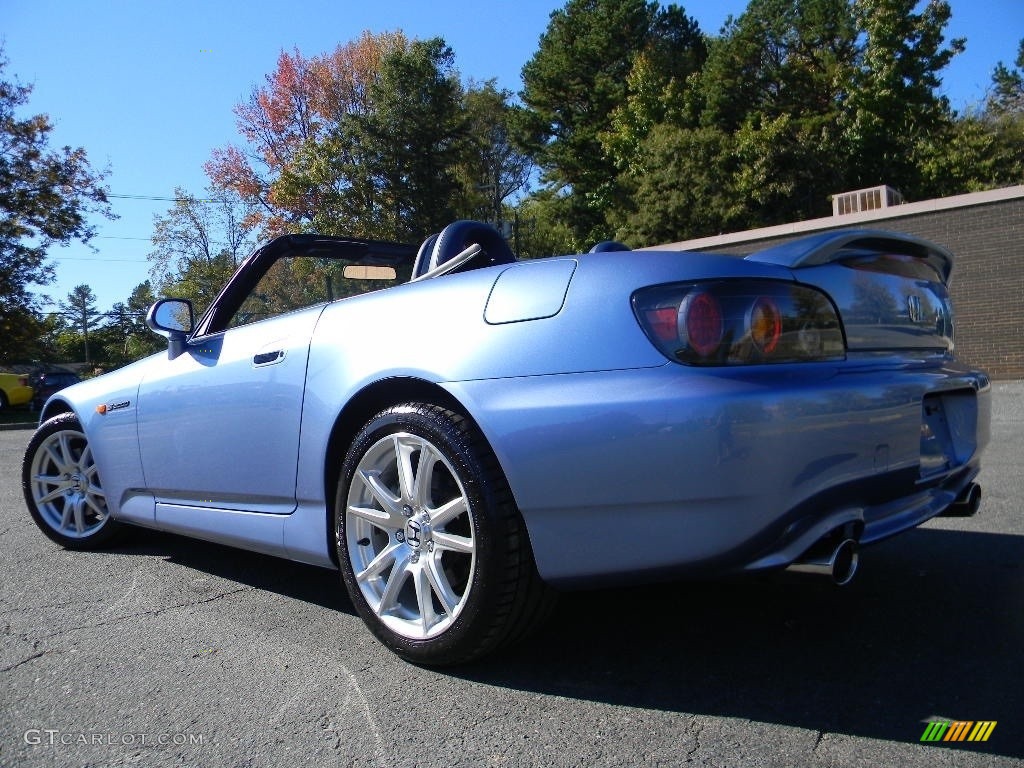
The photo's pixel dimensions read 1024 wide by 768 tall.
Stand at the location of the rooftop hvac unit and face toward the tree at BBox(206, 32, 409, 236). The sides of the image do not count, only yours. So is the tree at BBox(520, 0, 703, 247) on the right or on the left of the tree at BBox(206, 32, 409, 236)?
right

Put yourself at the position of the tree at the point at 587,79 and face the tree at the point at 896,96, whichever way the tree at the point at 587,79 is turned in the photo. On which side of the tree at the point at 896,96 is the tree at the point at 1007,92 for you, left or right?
left

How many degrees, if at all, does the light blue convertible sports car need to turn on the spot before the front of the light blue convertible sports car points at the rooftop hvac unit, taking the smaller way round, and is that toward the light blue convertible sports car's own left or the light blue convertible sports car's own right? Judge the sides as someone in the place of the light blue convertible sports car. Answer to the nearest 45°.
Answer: approximately 90° to the light blue convertible sports car's own right

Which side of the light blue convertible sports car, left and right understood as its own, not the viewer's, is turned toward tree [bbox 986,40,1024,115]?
right

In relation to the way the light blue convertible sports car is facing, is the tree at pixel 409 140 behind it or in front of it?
in front

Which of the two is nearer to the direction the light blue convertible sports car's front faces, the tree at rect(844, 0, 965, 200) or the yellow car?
the yellow car

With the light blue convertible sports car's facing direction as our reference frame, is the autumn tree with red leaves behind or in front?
in front

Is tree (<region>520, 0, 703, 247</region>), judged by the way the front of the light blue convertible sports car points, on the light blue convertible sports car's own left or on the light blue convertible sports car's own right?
on the light blue convertible sports car's own right

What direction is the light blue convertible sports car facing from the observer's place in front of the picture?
facing away from the viewer and to the left of the viewer

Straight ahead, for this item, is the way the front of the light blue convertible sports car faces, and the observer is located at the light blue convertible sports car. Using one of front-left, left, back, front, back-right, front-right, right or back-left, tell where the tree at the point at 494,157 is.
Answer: front-right
